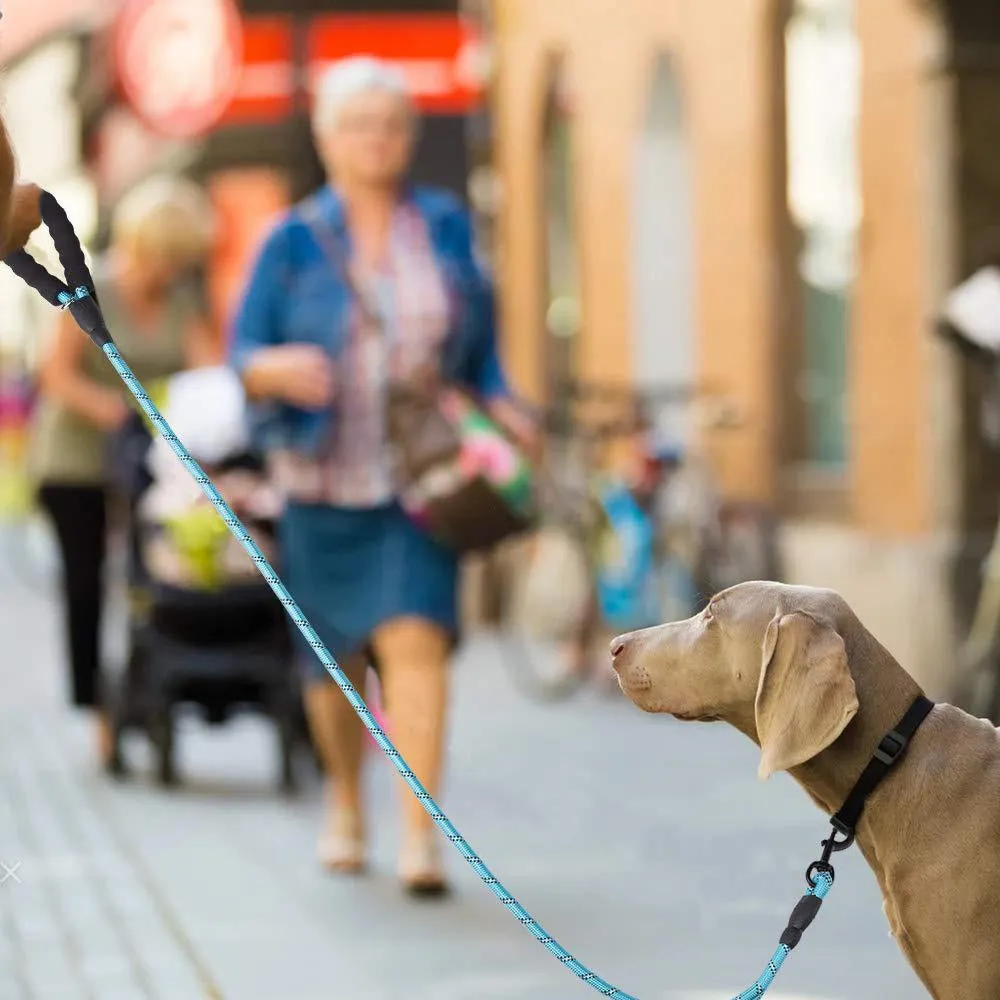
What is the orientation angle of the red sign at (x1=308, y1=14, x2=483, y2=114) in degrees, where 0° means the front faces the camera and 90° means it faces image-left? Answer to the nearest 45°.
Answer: approximately 0°

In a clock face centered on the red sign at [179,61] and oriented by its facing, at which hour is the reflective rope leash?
The reflective rope leash is roughly at 12 o'clock from the red sign.

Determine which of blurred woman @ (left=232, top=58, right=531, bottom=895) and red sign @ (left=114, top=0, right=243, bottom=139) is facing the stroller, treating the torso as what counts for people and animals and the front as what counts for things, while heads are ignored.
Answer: the red sign

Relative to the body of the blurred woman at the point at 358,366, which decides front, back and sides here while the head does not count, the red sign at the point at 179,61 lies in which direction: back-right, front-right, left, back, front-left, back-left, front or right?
back

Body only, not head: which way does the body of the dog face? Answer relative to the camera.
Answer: to the viewer's left

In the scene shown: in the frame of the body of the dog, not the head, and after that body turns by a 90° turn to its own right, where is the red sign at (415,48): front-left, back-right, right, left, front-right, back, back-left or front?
front
